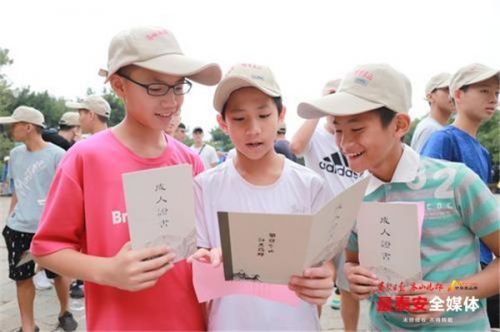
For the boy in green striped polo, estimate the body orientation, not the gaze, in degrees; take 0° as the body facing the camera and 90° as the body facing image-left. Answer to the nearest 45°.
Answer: approximately 45°

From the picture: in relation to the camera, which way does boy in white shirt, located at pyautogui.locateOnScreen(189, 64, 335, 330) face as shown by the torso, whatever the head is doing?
toward the camera

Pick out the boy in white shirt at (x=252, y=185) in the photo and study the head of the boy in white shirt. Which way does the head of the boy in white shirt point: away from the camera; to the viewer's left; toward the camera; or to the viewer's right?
toward the camera

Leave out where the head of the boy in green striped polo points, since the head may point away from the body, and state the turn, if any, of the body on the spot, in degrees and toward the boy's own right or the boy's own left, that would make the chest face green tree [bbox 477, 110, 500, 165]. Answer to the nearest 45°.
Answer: approximately 135° to the boy's own right

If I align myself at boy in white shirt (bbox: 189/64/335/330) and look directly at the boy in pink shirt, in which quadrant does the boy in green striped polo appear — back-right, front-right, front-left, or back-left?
back-left

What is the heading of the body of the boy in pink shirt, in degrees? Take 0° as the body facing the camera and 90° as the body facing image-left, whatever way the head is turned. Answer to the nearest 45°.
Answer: approximately 315°

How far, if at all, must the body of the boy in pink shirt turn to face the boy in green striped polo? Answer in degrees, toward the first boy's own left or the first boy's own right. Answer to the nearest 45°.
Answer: approximately 45° to the first boy's own left

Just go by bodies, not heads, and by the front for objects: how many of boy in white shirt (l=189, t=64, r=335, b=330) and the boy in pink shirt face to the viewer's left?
0

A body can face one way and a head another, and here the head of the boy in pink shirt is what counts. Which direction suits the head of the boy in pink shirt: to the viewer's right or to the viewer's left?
to the viewer's right

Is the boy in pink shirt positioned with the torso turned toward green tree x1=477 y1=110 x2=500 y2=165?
no
